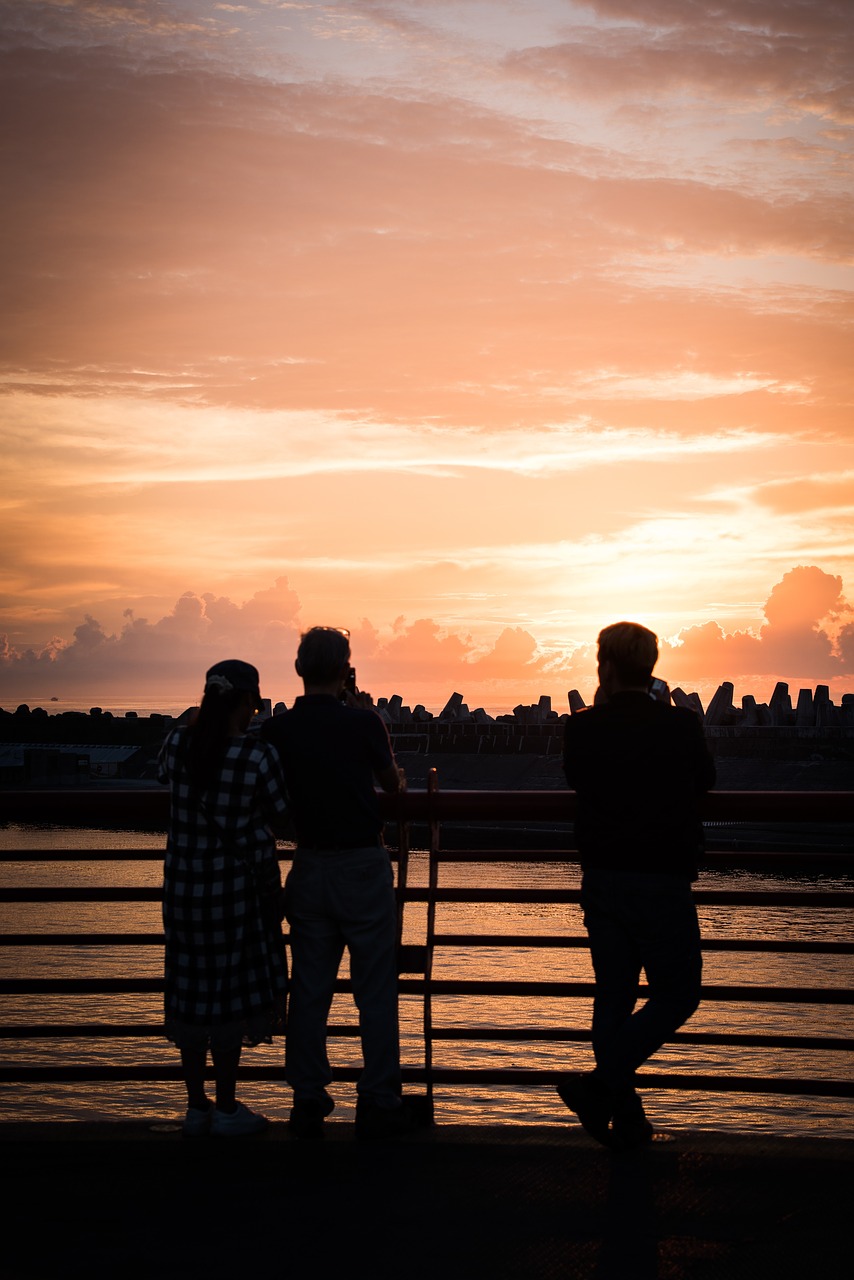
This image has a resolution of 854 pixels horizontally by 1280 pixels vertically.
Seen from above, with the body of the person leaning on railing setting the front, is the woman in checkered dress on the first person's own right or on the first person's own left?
on the first person's own left

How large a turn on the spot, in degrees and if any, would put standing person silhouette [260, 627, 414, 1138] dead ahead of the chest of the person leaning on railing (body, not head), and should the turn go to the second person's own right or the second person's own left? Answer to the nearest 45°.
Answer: approximately 90° to the second person's own left

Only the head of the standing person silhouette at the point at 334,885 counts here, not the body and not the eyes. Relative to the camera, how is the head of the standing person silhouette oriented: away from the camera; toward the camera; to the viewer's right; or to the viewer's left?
away from the camera

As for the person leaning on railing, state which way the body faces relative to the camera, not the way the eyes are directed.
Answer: away from the camera
